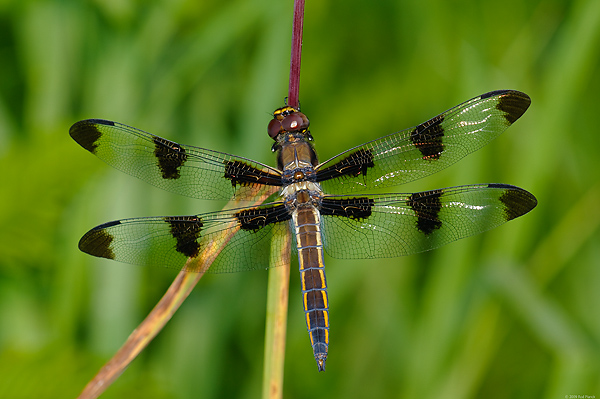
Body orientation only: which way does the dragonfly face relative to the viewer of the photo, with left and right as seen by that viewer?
facing away from the viewer
